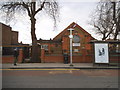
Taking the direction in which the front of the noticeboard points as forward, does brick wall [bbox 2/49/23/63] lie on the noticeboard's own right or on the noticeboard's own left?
on the noticeboard's own right

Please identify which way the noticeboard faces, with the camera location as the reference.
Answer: facing the viewer

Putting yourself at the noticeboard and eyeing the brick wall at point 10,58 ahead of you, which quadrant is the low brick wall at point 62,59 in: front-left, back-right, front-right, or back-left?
front-right

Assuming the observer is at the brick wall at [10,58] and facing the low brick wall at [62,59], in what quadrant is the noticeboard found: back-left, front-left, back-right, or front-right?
front-right

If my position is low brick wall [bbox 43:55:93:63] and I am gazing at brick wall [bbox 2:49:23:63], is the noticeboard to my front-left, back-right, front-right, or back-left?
back-left
